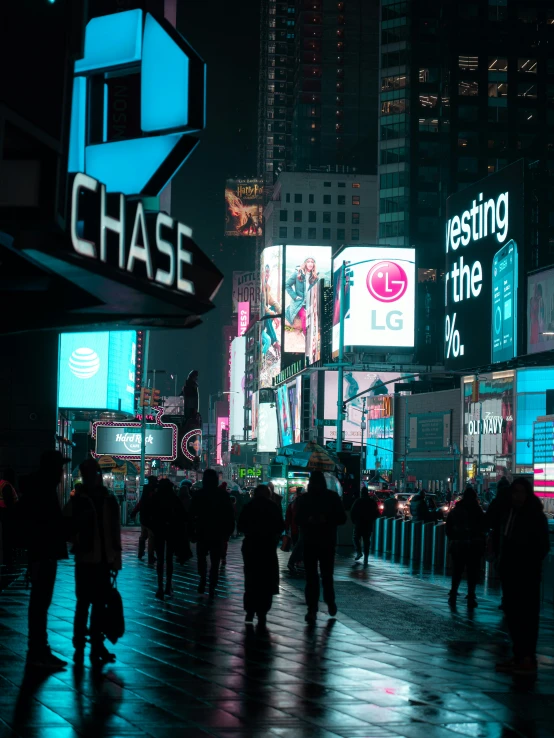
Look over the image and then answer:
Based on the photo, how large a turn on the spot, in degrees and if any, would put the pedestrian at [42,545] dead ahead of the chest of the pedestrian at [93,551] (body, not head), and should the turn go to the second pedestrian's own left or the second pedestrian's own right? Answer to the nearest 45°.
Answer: approximately 90° to the second pedestrian's own right

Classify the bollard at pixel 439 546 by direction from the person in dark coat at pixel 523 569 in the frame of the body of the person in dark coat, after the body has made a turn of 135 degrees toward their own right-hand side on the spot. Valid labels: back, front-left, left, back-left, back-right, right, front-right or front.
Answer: front

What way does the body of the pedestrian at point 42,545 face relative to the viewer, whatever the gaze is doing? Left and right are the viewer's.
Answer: facing to the right of the viewer

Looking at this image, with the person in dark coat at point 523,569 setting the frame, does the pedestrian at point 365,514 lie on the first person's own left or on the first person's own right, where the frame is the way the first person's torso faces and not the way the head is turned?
on the first person's own right

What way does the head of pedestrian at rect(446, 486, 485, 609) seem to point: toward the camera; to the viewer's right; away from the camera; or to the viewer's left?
away from the camera

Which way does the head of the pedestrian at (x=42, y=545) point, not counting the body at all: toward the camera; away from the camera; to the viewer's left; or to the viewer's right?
to the viewer's right

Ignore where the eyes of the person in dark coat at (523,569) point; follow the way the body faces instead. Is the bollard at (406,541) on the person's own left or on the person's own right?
on the person's own right

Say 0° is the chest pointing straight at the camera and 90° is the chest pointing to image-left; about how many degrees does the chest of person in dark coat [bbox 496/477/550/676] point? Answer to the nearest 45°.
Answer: approximately 45°

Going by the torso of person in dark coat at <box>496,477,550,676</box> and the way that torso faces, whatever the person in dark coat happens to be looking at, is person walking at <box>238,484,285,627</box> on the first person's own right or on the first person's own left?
on the first person's own right
